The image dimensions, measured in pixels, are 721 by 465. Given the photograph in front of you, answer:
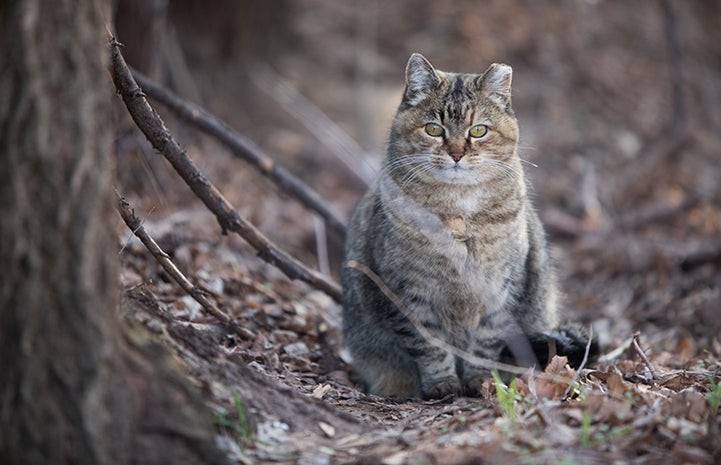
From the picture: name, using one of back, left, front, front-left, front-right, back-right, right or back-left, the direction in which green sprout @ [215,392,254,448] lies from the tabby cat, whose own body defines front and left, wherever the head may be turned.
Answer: front-right

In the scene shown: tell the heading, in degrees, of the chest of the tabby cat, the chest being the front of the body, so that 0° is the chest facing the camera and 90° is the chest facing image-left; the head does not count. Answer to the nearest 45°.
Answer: approximately 0°

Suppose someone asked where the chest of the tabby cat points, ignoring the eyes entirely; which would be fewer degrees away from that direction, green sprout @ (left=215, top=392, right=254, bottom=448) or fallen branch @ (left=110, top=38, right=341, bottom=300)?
the green sprout

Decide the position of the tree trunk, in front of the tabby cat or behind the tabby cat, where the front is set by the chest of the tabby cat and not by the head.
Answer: in front

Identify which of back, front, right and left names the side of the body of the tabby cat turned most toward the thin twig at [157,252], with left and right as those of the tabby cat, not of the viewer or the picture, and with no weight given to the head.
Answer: right

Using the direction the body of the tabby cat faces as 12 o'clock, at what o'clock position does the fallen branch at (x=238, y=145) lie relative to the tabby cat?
The fallen branch is roughly at 4 o'clock from the tabby cat.

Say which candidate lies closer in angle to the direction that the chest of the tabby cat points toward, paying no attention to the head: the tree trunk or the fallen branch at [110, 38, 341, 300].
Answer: the tree trunk

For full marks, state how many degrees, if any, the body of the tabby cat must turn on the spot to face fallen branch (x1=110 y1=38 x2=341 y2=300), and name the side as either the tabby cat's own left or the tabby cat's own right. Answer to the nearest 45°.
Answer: approximately 90° to the tabby cat's own right
